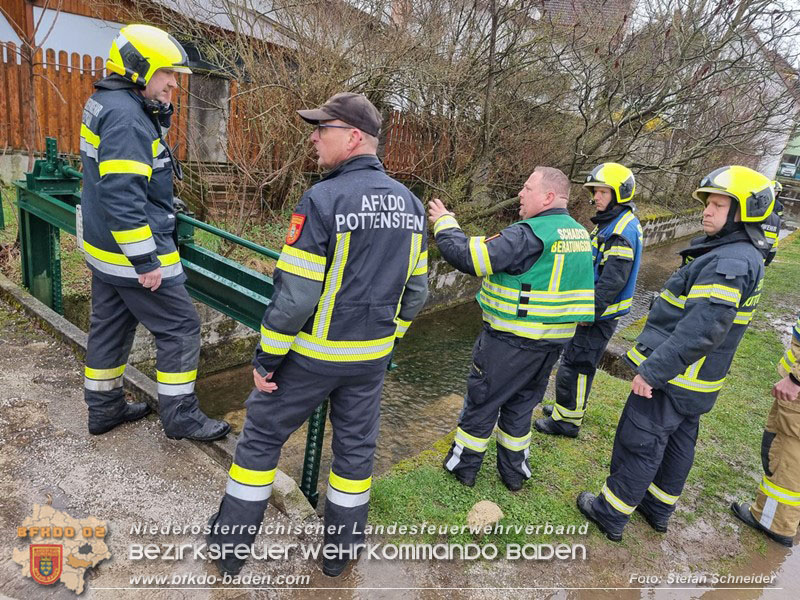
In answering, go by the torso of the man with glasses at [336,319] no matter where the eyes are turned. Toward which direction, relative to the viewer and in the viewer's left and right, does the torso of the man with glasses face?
facing away from the viewer and to the left of the viewer

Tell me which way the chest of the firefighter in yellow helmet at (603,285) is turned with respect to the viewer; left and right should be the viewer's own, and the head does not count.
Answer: facing to the left of the viewer

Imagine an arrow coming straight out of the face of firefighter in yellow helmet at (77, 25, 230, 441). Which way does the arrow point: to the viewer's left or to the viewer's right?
to the viewer's right

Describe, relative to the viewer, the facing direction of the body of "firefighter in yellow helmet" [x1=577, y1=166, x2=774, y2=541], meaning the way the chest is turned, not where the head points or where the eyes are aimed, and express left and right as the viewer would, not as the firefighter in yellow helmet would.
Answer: facing to the left of the viewer

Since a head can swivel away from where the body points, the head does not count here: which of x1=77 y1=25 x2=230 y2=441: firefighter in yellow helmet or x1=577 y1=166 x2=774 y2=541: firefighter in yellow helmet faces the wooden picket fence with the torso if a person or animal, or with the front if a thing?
x1=577 y1=166 x2=774 y2=541: firefighter in yellow helmet

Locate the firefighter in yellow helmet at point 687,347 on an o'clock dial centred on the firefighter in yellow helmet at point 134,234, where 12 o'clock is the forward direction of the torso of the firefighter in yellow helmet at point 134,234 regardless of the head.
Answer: the firefighter in yellow helmet at point 687,347 is roughly at 1 o'clock from the firefighter in yellow helmet at point 134,234.

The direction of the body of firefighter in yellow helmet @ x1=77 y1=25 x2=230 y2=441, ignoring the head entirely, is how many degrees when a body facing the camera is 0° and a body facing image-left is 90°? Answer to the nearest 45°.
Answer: approximately 270°
